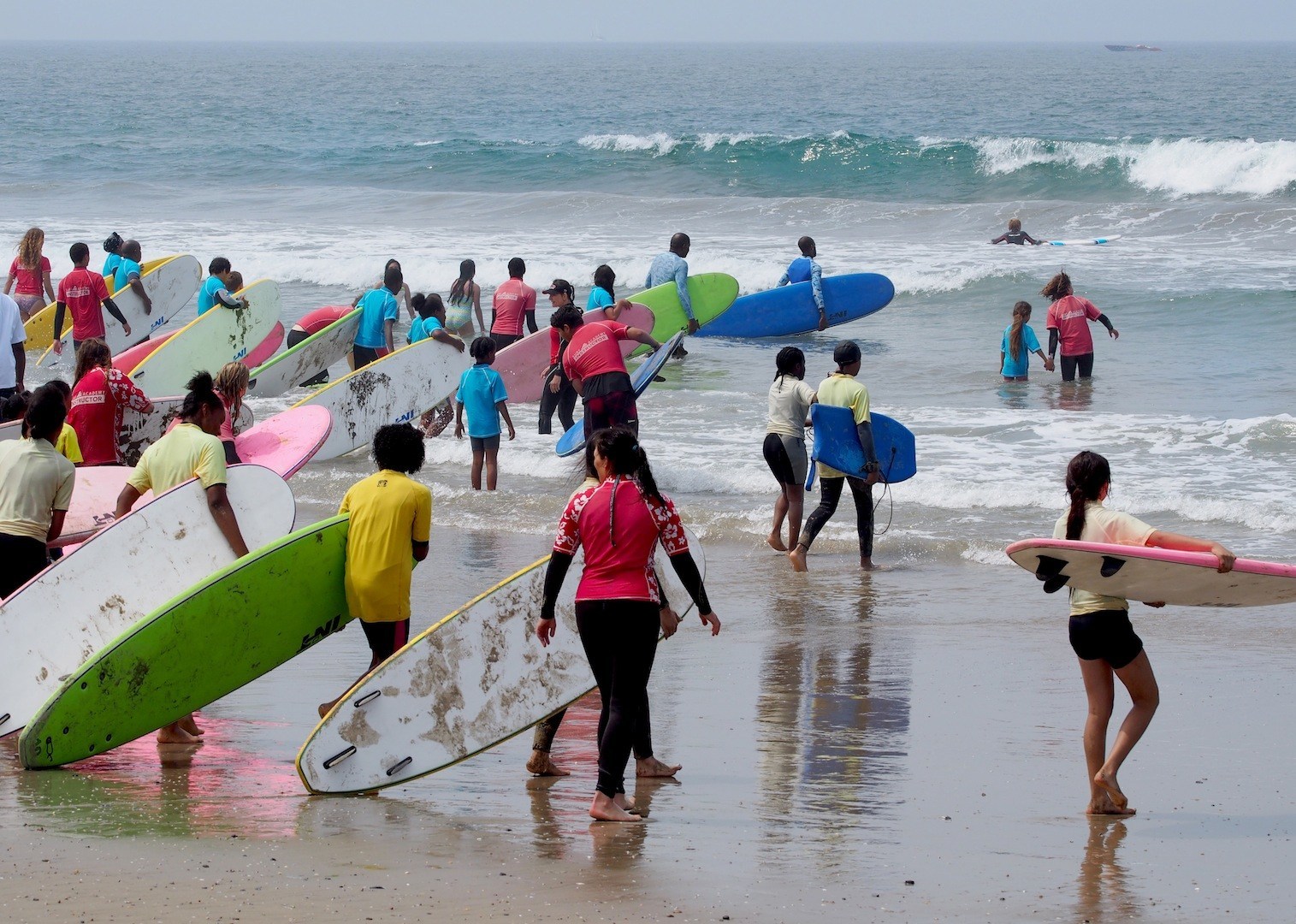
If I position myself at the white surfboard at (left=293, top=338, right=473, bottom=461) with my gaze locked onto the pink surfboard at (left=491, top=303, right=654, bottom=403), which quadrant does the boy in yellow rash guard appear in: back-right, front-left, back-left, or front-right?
back-right

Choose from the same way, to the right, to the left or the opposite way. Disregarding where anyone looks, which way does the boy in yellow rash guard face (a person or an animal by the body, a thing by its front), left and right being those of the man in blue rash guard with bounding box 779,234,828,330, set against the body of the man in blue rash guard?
the same way

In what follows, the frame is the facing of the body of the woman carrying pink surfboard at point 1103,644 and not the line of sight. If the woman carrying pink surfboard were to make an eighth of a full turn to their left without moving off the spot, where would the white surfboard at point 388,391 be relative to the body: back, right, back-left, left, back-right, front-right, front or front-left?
front-left

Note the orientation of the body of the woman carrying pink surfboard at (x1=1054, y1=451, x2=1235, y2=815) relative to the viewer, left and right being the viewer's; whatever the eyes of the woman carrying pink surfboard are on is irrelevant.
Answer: facing away from the viewer and to the right of the viewer

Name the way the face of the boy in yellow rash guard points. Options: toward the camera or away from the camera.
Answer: away from the camera

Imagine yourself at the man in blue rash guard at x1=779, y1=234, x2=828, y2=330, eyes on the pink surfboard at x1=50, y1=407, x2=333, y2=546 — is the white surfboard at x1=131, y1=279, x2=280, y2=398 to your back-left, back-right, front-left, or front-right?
front-right

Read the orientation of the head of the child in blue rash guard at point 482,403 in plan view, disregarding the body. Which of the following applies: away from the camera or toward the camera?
away from the camera

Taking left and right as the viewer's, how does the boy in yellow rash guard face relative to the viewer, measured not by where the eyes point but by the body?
facing away from the viewer and to the right of the viewer

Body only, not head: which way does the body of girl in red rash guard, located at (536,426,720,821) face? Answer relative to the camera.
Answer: away from the camera

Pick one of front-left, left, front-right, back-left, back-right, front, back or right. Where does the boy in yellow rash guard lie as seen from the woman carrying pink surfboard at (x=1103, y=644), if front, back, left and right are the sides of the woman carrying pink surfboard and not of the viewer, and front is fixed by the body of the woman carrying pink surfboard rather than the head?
back-left

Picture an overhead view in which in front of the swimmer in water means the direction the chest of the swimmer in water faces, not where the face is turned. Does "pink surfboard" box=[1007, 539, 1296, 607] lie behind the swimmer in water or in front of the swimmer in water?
behind

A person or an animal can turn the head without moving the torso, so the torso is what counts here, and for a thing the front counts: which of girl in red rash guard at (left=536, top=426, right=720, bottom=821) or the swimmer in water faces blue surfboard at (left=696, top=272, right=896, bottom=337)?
the girl in red rash guard
